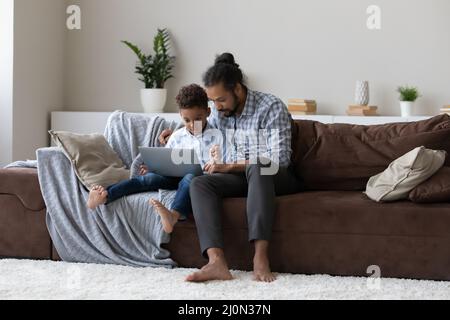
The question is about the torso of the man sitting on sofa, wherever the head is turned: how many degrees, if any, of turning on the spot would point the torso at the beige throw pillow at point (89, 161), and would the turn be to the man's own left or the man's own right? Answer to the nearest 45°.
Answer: approximately 45° to the man's own right

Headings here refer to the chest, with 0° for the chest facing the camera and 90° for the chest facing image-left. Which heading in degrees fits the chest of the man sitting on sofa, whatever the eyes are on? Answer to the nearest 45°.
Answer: approximately 45°

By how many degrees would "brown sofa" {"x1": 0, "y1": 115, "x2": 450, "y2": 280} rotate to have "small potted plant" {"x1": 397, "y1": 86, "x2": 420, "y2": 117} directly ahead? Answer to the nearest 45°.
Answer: approximately 180°

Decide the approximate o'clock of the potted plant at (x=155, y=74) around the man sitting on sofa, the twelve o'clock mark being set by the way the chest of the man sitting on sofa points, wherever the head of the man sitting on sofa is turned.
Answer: The potted plant is roughly at 4 o'clock from the man sitting on sofa.

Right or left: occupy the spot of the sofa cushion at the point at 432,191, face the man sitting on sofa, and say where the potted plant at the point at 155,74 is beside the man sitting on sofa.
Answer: right
